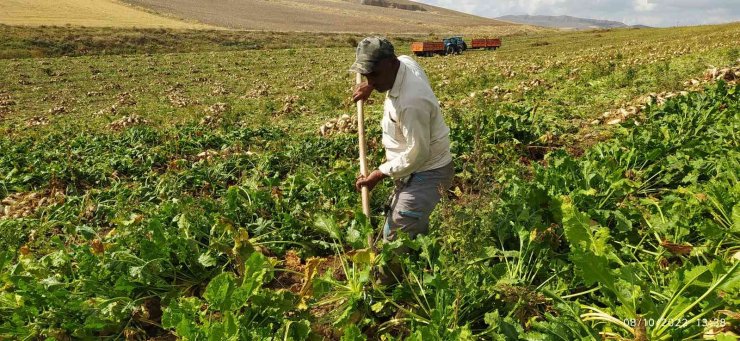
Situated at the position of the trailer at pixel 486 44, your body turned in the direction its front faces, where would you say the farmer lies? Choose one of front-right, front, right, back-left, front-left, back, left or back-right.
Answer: left

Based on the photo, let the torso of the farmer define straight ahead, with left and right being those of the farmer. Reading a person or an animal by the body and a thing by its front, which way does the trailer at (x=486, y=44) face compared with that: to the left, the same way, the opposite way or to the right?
the same way

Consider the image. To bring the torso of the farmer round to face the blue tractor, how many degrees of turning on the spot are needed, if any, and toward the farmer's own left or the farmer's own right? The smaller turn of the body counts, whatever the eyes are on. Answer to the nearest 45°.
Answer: approximately 90° to the farmer's own right

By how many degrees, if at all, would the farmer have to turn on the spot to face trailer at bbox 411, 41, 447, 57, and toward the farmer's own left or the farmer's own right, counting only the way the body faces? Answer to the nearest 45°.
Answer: approximately 90° to the farmer's own right

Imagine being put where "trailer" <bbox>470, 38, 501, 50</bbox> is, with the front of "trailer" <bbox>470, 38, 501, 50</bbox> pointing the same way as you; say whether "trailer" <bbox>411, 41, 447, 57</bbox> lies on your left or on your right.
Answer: on your left

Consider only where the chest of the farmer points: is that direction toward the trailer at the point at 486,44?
no

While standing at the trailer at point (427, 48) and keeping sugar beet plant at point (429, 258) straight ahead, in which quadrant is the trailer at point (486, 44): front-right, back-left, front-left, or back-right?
back-left

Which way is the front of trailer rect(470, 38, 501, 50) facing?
to the viewer's left

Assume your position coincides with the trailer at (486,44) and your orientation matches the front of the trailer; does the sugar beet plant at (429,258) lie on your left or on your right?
on your left

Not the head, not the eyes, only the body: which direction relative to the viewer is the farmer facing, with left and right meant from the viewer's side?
facing to the left of the viewer

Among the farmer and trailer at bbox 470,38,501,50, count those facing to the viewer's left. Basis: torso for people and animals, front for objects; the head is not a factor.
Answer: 2
